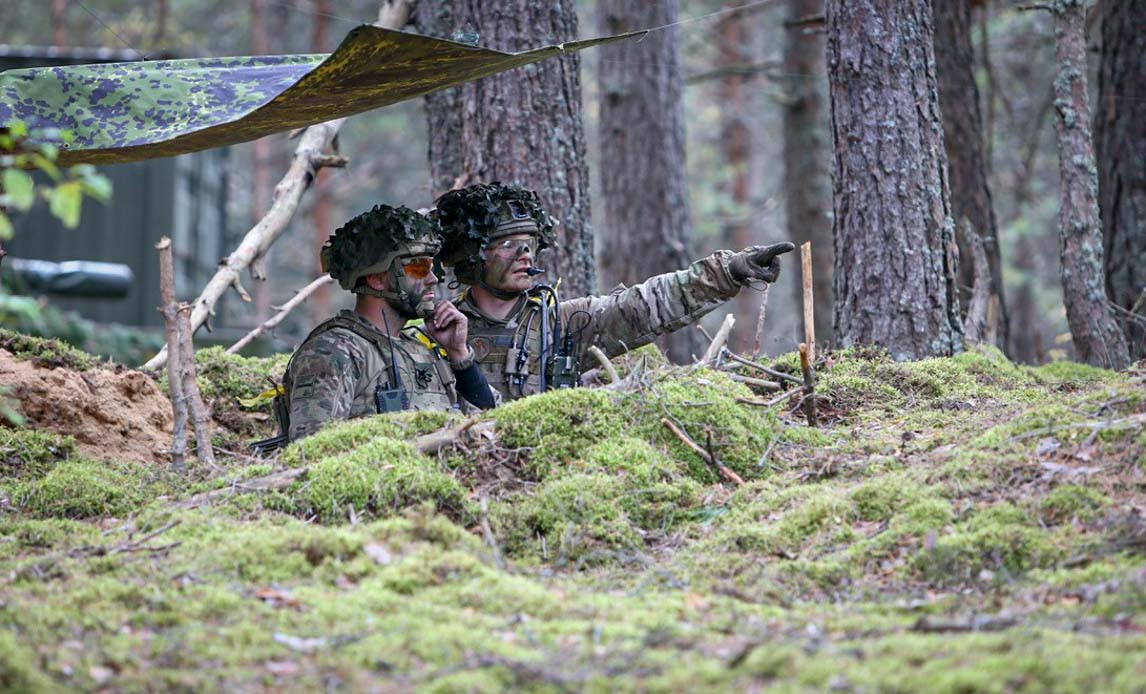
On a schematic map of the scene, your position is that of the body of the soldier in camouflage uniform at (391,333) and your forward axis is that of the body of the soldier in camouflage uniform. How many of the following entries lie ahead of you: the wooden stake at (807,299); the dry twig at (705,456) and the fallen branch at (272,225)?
2

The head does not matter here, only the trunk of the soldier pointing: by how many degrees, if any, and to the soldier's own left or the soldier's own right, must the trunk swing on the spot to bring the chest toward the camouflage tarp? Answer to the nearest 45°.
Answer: approximately 90° to the soldier's own right

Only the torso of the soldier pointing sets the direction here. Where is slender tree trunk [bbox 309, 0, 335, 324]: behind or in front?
behind

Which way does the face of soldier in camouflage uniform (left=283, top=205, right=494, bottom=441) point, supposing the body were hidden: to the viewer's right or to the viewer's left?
to the viewer's right

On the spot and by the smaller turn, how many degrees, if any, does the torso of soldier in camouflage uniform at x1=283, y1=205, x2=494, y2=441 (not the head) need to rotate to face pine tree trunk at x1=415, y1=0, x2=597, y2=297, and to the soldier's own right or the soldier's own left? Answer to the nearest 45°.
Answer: approximately 90° to the soldier's own left

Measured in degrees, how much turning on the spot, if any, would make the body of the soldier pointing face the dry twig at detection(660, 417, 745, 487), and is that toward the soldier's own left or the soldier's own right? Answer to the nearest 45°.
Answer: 0° — they already face it

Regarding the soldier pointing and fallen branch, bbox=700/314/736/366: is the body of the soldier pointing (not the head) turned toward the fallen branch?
no

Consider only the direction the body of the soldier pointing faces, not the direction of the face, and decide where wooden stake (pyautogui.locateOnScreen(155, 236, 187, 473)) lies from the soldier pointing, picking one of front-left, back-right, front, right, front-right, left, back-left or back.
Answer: right

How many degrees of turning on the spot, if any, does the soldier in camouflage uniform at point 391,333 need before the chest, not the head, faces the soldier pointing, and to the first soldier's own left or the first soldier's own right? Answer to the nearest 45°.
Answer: approximately 90° to the first soldier's own left

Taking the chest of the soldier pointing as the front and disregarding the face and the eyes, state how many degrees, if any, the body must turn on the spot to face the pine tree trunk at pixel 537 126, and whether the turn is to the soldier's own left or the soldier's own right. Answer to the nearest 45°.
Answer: approximately 135° to the soldier's own left

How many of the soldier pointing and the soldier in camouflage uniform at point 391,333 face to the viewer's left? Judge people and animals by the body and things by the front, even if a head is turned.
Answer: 0

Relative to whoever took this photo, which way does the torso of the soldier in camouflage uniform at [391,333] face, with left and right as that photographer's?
facing the viewer and to the right of the viewer

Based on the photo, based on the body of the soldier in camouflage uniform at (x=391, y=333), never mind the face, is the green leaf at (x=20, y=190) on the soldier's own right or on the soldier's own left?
on the soldier's own right

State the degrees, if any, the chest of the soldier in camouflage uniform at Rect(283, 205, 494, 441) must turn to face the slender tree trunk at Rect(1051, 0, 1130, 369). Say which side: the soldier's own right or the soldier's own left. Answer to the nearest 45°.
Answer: approximately 45° to the soldier's own left

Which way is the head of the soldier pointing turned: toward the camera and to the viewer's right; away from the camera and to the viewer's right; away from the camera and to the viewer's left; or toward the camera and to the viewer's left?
toward the camera and to the viewer's right
